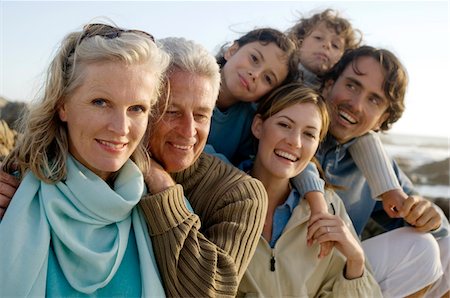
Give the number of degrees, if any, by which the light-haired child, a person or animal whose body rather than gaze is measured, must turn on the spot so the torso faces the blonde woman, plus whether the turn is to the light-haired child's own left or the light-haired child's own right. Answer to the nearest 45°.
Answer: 0° — they already face them

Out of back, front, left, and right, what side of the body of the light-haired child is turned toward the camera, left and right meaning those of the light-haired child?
front

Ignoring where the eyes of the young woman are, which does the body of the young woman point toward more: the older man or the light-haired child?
the older man

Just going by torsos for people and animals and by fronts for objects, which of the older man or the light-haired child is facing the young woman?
the light-haired child

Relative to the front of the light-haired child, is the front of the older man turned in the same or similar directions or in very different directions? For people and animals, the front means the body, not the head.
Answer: same or similar directions

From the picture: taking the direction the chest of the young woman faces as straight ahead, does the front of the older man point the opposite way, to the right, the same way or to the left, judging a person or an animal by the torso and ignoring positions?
the same way

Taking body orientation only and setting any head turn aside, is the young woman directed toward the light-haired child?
no

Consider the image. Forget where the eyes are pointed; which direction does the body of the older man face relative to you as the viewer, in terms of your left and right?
facing the viewer and to the left of the viewer

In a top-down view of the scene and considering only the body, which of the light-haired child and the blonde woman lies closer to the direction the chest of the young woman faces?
the blonde woman

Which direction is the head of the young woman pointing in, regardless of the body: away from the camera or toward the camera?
toward the camera

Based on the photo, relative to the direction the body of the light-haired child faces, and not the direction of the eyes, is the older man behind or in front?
in front

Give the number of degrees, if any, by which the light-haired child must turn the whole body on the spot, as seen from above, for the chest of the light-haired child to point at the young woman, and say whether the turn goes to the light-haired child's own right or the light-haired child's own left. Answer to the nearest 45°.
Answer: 0° — they already face them

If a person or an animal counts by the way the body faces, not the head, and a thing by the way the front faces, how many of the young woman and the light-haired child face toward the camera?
2

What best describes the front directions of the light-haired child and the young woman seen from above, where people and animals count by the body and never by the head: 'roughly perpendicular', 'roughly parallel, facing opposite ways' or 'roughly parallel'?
roughly parallel

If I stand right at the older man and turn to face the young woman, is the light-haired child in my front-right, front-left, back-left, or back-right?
front-left

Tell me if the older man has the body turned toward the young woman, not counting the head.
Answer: no

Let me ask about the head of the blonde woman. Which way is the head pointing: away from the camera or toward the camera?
toward the camera
